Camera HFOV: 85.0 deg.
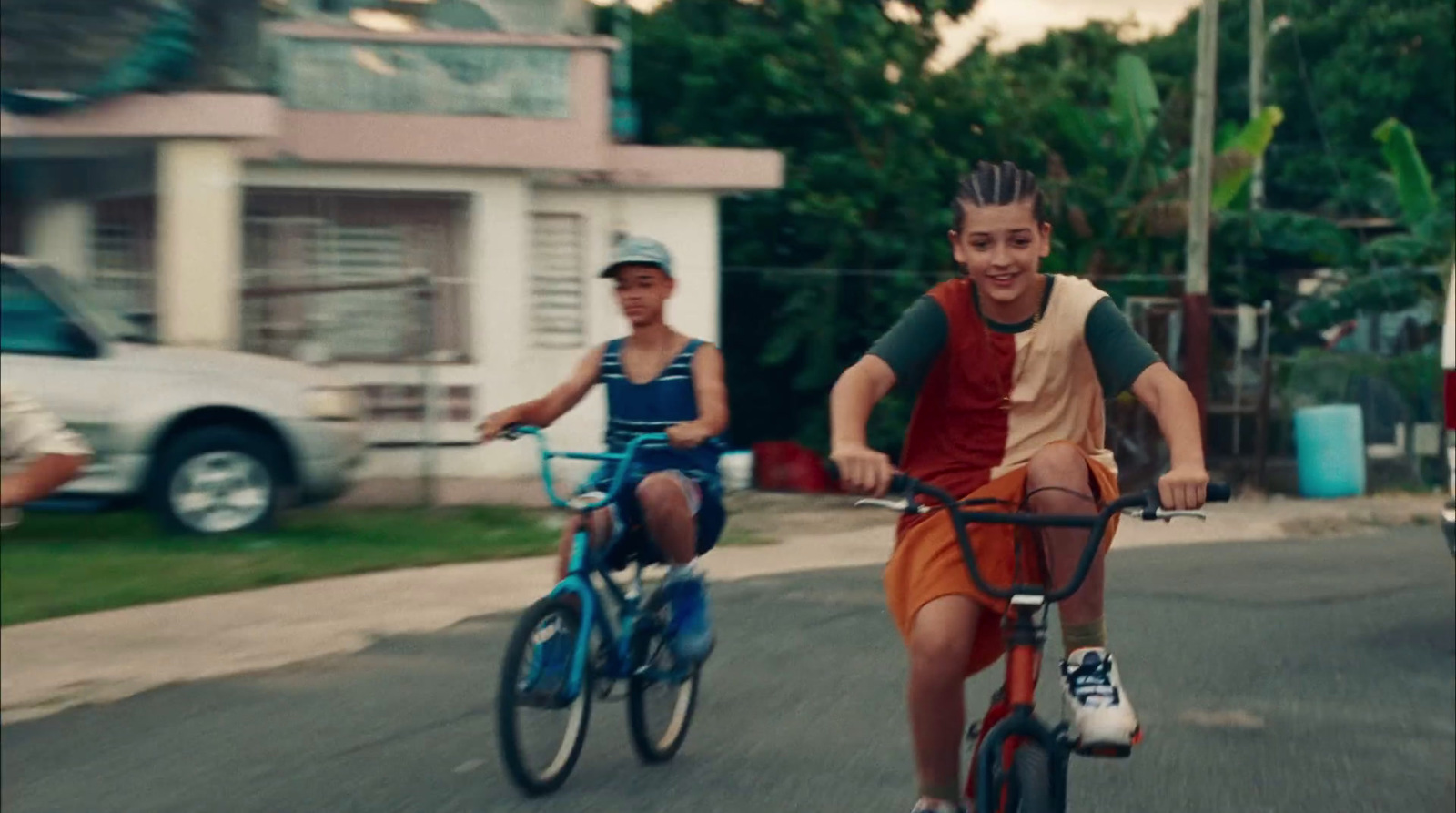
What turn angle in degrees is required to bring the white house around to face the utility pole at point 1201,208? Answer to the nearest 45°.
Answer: approximately 90° to its left

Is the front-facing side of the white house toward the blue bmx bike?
yes

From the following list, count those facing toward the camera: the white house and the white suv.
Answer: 1

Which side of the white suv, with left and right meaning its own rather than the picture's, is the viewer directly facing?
right

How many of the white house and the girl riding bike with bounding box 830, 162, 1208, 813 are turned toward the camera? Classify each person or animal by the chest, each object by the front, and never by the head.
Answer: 2

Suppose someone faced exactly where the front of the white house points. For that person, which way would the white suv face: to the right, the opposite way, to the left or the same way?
to the left

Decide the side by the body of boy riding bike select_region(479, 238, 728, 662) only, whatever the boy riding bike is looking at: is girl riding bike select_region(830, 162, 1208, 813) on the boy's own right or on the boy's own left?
on the boy's own left

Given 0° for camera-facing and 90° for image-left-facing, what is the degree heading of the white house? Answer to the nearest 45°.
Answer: approximately 0°
